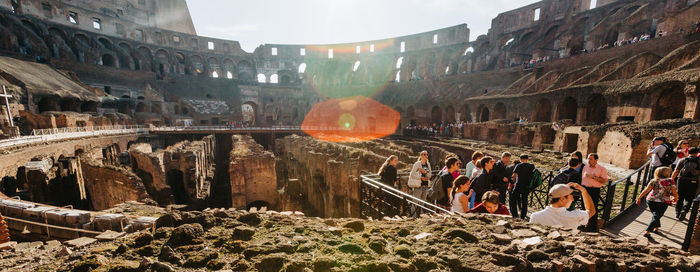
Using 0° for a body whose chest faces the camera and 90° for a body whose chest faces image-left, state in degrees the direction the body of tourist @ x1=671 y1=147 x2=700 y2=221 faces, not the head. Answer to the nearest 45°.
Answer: approximately 180°

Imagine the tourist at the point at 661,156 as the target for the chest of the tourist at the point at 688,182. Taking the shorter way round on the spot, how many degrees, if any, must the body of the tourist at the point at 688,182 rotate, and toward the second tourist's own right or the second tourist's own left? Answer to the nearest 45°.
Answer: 0° — they already face them

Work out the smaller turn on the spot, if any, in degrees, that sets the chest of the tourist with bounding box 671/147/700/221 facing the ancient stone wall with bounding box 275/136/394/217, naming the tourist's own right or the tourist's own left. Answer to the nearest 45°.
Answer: approximately 90° to the tourist's own left

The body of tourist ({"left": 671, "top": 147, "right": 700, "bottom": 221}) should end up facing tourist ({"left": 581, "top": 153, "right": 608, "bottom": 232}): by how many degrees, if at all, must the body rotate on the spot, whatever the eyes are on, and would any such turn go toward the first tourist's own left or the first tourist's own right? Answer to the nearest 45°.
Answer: approximately 135° to the first tourist's own left

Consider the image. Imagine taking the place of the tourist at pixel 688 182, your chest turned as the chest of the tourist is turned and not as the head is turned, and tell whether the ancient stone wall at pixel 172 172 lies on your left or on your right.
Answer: on your left

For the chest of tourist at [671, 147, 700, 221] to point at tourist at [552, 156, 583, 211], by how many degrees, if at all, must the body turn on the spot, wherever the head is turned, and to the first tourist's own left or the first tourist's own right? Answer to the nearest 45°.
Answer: approximately 135° to the first tourist's own left

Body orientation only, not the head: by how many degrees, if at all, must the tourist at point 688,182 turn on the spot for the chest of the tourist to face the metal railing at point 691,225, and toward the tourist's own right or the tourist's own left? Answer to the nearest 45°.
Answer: approximately 180°
